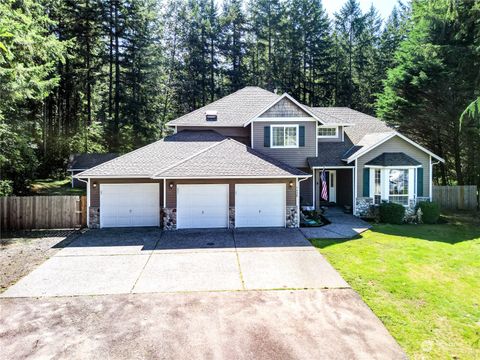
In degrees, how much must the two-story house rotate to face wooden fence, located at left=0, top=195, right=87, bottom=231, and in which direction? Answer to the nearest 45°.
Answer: approximately 90° to its right

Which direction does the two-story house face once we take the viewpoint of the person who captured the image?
facing the viewer

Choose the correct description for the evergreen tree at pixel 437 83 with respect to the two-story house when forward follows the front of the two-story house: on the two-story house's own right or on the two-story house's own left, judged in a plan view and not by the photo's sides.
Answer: on the two-story house's own left

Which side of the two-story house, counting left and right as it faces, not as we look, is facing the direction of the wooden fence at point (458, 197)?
left

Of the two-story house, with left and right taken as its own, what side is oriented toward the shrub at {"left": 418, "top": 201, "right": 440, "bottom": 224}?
left

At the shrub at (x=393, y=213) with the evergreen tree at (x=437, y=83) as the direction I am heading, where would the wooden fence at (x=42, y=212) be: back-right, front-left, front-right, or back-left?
back-left

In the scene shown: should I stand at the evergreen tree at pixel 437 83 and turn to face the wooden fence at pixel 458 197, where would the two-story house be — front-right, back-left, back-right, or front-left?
front-right
